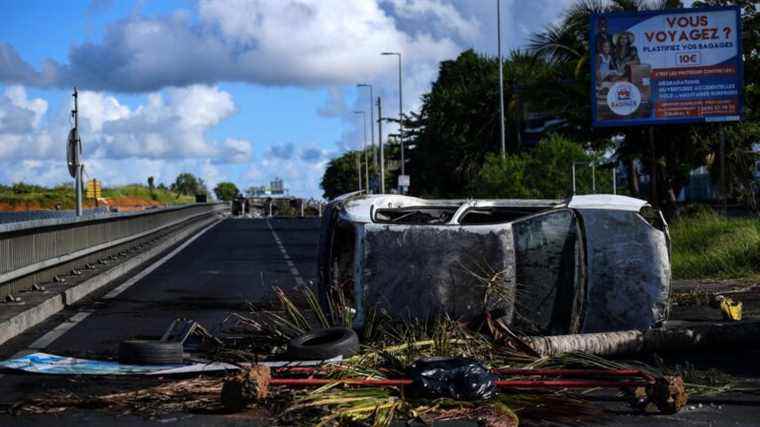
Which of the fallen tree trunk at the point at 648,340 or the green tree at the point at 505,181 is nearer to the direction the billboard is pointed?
the fallen tree trunk

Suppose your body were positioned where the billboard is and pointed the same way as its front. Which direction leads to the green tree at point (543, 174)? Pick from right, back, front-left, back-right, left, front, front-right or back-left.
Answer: back-right

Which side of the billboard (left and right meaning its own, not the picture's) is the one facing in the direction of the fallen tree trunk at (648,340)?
front

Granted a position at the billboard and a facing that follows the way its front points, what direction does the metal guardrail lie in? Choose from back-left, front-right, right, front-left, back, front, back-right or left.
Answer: front-right

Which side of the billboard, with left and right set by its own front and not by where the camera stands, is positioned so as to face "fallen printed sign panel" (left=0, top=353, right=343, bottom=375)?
front

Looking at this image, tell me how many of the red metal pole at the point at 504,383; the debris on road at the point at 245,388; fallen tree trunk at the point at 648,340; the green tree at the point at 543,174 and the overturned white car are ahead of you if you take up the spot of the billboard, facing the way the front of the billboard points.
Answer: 4

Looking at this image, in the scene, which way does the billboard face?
toward the camera

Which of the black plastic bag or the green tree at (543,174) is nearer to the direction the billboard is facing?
the black plastic bag

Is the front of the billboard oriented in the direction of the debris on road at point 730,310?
yes

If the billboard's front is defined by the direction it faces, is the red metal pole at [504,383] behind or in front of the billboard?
in front

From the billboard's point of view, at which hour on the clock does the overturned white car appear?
The overturned white car is roughly at 12 o'clock from the billboard.

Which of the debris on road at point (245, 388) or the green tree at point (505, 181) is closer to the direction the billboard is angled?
the debris on road

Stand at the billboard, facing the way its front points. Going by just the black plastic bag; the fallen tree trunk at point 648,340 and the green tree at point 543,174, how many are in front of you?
2

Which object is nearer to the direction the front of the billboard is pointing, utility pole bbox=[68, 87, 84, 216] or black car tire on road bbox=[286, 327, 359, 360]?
the black car tire on road

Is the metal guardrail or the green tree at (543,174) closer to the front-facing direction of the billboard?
the metal guardrail

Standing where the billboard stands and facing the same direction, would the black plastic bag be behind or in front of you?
in front

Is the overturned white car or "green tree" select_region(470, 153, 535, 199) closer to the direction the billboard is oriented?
the overturned white car
